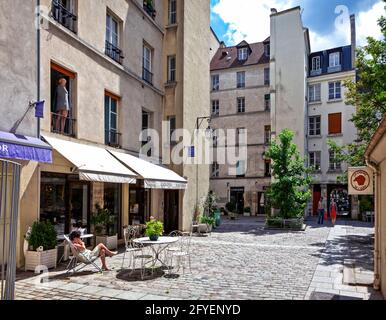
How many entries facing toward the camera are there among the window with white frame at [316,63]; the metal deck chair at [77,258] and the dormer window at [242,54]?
2

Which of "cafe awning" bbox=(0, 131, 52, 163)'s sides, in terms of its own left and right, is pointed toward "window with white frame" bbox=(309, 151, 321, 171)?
left

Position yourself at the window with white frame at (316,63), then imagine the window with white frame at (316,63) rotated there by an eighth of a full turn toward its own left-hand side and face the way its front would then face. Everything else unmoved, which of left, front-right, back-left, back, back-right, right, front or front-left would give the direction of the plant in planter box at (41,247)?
front-right

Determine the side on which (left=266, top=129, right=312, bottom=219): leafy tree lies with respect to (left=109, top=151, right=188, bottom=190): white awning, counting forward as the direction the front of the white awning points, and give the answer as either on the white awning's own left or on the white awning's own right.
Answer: on the white awning's own left

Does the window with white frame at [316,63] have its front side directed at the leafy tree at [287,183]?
yes

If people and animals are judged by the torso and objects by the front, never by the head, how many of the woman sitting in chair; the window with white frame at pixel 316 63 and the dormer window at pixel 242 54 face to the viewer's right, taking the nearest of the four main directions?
1

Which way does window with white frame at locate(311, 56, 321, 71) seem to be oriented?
toward the camera

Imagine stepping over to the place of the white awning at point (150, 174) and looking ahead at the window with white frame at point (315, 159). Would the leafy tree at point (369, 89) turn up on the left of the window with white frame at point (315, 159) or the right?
right

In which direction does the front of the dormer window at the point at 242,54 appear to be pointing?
toward the camera

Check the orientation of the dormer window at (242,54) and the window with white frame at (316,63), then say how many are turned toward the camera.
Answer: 2

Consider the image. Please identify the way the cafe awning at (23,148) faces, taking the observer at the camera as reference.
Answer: facing the viewer and to the right of the viewer

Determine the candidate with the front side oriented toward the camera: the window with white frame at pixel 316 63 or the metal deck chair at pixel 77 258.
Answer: the window with white frame

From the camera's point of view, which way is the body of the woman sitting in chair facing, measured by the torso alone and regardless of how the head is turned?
to the viewer's right

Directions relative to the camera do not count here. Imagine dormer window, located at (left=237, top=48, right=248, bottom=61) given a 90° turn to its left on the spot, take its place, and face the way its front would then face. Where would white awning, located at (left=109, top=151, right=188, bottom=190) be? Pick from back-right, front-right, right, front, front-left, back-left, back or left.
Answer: right

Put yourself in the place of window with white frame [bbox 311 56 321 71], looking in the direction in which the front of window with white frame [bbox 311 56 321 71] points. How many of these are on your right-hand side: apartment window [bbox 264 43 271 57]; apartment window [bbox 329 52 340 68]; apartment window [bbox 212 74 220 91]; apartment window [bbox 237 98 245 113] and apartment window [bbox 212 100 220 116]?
4
